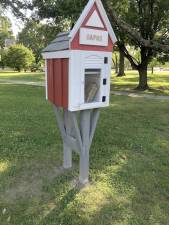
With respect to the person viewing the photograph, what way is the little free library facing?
facing the viewer and to the right of the viewer
